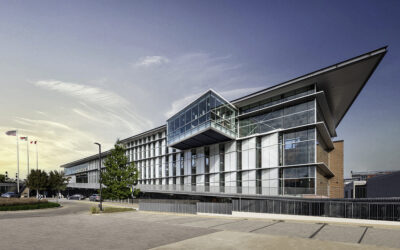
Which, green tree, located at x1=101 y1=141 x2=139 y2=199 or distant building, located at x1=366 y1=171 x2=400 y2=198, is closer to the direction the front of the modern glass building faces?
the green tree

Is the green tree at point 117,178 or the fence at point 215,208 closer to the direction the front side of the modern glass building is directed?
the fence

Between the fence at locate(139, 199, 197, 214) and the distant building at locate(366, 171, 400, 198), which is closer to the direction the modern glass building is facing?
the fence

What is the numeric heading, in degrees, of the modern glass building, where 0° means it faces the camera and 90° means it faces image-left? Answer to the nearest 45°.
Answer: approximately 45°
